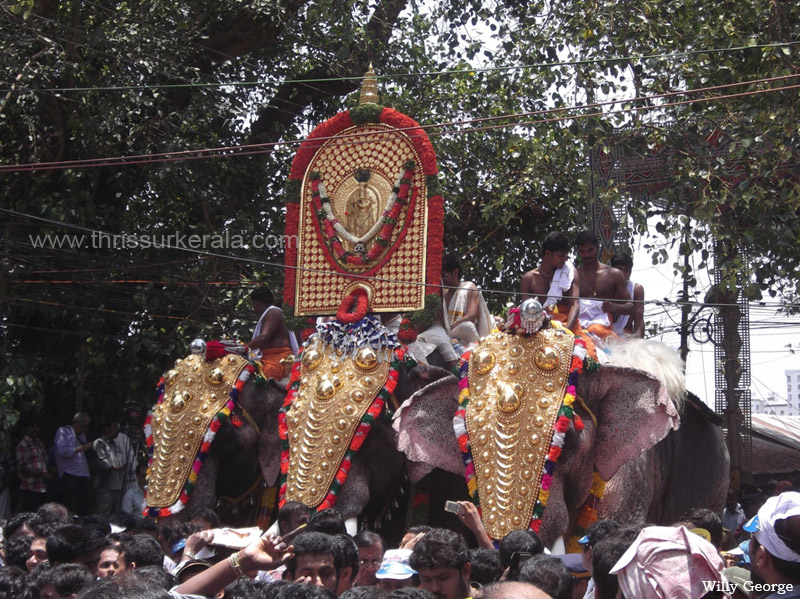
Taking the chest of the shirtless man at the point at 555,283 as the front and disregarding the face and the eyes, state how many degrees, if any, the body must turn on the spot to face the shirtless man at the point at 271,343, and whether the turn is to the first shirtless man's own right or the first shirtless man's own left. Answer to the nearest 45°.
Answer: approximately 135° to the first shirtless man's own right

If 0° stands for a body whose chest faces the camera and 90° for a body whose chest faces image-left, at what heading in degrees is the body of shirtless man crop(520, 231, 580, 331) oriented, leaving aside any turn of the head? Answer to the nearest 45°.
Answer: approximately 315°
